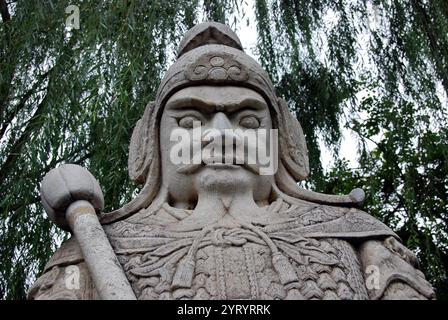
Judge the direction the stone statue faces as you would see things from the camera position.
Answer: facing the viewer
